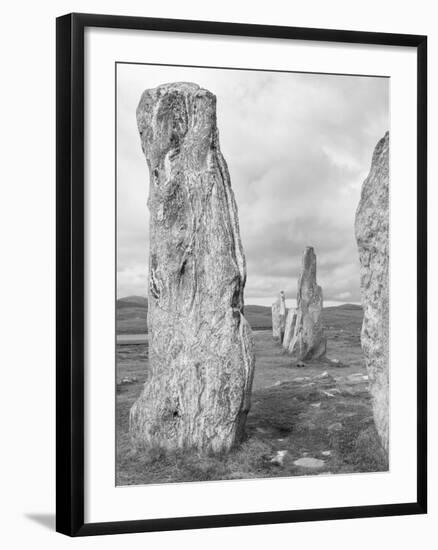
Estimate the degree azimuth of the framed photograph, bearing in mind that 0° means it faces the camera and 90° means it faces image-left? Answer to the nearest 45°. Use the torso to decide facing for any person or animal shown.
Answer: approximately 315°
